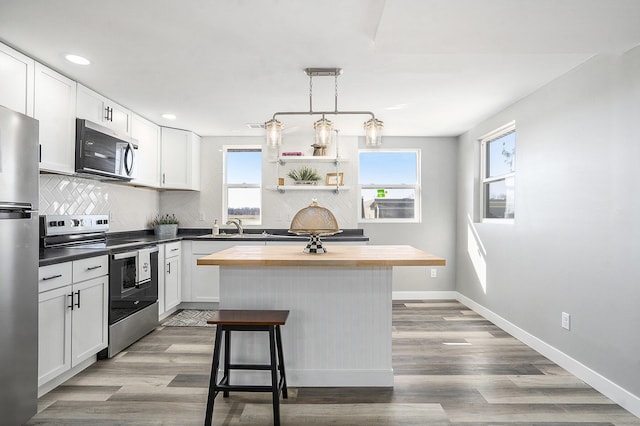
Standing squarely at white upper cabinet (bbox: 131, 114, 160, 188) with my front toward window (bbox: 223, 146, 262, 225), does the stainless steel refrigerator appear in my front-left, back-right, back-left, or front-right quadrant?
back-right

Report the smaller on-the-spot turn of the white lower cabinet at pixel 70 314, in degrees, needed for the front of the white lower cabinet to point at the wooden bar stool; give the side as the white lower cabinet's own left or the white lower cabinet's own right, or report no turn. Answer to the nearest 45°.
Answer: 0° — it already faces it

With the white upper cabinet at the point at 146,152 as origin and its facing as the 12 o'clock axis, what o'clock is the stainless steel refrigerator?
The stainless steel refrigerator is roughly at 2 o'clock from the white upper cabinet.

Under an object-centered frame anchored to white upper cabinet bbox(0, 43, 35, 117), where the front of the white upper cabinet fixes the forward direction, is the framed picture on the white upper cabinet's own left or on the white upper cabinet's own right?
on the white upper cabinet's own left

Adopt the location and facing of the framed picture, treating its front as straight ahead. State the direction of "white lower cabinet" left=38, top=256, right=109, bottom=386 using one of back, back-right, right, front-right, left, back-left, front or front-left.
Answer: front-right

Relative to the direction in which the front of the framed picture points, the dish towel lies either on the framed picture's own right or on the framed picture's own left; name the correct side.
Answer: on the framed picture's own right

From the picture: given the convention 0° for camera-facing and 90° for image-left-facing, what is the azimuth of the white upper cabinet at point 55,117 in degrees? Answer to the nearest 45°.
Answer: approximately 315°

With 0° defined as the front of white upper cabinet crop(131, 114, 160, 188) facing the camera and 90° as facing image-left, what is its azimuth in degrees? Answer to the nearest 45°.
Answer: approximately 315°

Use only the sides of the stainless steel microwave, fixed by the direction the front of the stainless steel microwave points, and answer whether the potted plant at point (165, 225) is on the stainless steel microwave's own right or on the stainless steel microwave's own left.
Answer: on the stainless steel microwave's own left
